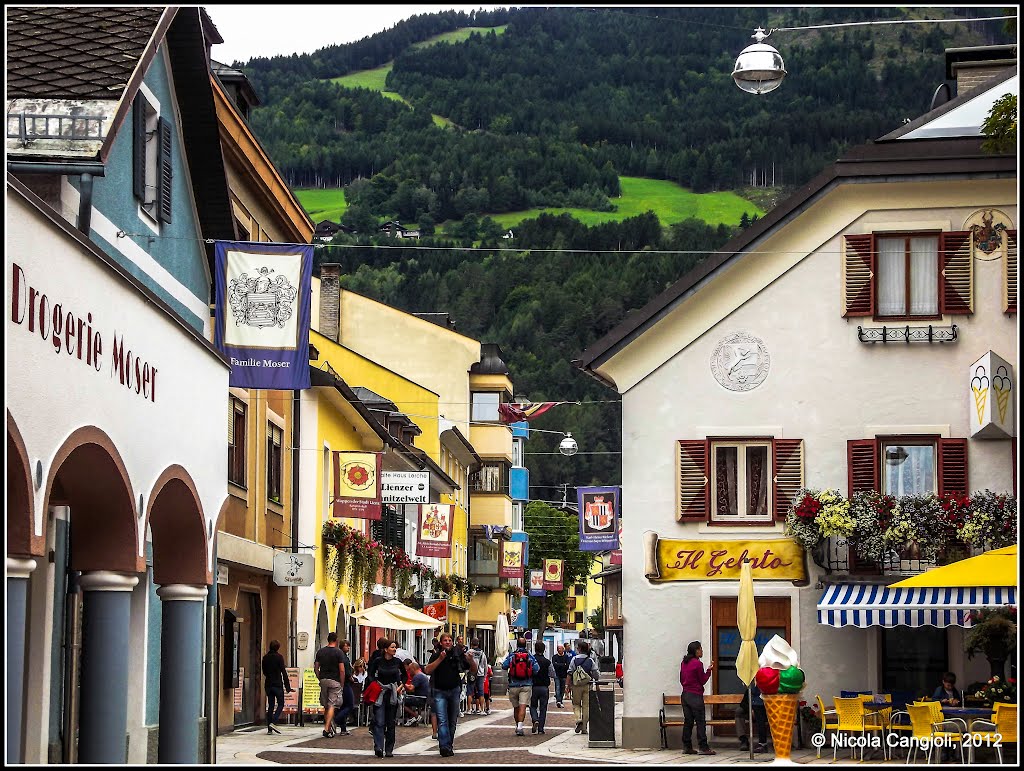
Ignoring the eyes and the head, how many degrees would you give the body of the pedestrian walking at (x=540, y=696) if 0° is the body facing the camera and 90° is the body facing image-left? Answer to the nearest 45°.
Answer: approximately 180°

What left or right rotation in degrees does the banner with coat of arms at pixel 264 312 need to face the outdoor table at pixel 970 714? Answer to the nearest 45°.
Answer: approximately 90° to its left

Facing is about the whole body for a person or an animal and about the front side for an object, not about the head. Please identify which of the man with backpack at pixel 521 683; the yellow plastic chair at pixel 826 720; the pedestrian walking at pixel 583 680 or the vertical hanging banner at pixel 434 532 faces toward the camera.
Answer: the vertical hanging banner

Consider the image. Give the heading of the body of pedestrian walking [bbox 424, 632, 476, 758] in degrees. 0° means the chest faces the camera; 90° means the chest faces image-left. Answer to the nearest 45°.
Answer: approximately 0°

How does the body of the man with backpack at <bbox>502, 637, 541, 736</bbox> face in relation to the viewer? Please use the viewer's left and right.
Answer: facing away from the viewer

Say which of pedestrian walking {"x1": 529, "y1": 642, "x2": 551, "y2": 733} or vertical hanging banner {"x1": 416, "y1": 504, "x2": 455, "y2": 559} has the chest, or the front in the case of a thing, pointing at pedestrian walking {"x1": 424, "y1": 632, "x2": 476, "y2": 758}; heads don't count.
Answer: the vertical hanging banner

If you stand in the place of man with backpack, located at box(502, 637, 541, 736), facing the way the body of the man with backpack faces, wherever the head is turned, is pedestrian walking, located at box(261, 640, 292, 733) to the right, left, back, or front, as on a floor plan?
left

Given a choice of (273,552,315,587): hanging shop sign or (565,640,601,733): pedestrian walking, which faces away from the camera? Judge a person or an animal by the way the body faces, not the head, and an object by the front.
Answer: the pedestrian walking
